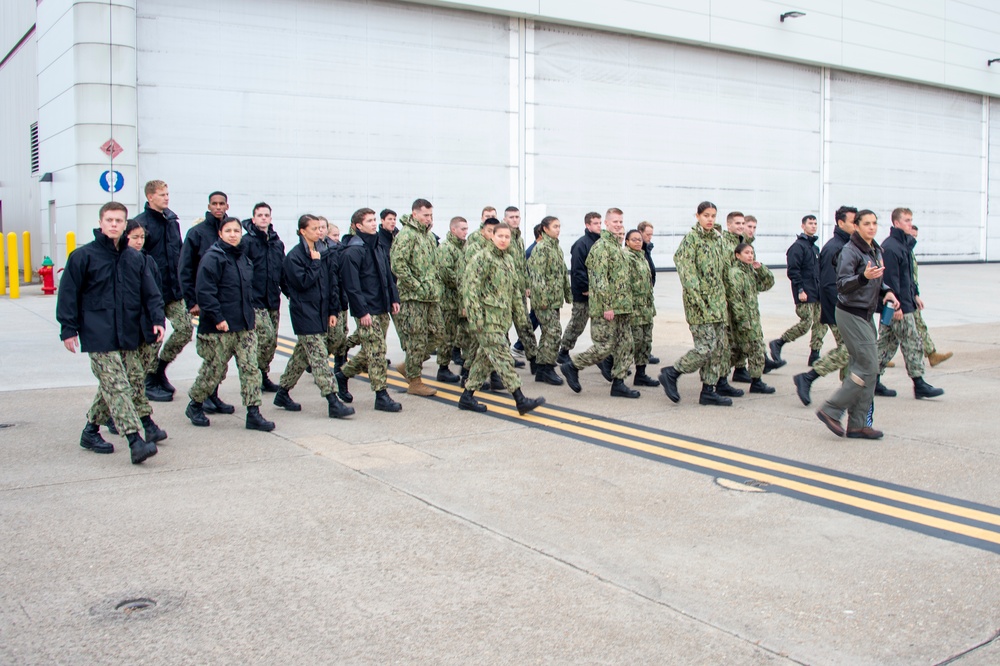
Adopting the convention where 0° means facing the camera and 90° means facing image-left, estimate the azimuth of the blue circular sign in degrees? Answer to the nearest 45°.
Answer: approximately 0°

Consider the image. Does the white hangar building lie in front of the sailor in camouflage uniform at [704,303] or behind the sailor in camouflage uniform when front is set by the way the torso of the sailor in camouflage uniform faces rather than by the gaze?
behind
